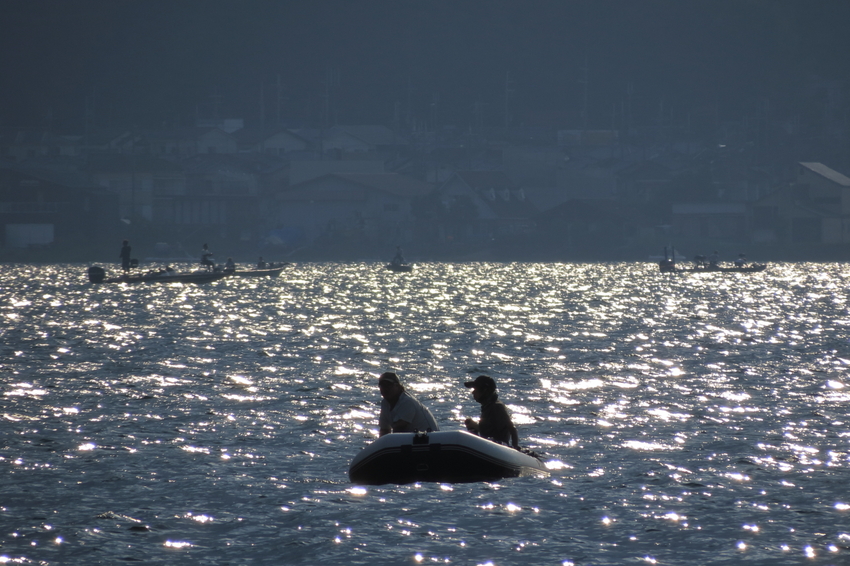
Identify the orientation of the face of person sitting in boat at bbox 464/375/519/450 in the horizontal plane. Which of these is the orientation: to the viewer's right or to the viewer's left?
to the viewer's left

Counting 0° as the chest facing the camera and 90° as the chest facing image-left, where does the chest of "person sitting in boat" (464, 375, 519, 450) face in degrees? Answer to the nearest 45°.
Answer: approximately 90°

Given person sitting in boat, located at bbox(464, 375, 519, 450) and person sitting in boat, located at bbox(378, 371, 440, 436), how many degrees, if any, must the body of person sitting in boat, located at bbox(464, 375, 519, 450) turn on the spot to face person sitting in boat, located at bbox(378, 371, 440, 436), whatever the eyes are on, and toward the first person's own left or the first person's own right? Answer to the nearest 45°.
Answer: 0° — they already face them
